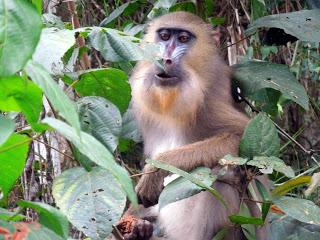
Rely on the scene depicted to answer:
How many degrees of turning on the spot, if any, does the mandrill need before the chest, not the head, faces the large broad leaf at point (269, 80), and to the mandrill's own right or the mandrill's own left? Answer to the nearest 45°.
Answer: approximately 135° to the mandrill's own left

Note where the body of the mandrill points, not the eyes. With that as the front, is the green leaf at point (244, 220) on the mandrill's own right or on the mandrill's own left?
on the mandrill's own left

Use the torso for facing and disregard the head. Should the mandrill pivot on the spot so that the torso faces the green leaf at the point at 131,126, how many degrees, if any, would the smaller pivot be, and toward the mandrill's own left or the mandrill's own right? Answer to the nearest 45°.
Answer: approximately 90° to the mandrill's own right

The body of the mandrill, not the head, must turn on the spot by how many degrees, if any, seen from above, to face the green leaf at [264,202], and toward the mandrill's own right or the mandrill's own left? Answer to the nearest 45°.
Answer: approximately 45° to the mandrill's own left

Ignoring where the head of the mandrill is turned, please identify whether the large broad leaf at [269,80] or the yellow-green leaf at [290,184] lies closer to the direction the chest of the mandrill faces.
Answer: the yellow-green leaf

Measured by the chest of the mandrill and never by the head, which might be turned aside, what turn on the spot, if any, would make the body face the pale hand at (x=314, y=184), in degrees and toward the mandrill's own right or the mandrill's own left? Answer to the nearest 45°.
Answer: approximately 90° to the mandrill's own left

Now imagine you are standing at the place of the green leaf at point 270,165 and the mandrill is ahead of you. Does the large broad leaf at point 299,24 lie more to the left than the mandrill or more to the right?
right

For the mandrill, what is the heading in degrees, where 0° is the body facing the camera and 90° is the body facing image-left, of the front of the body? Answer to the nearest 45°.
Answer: approximately 45°
